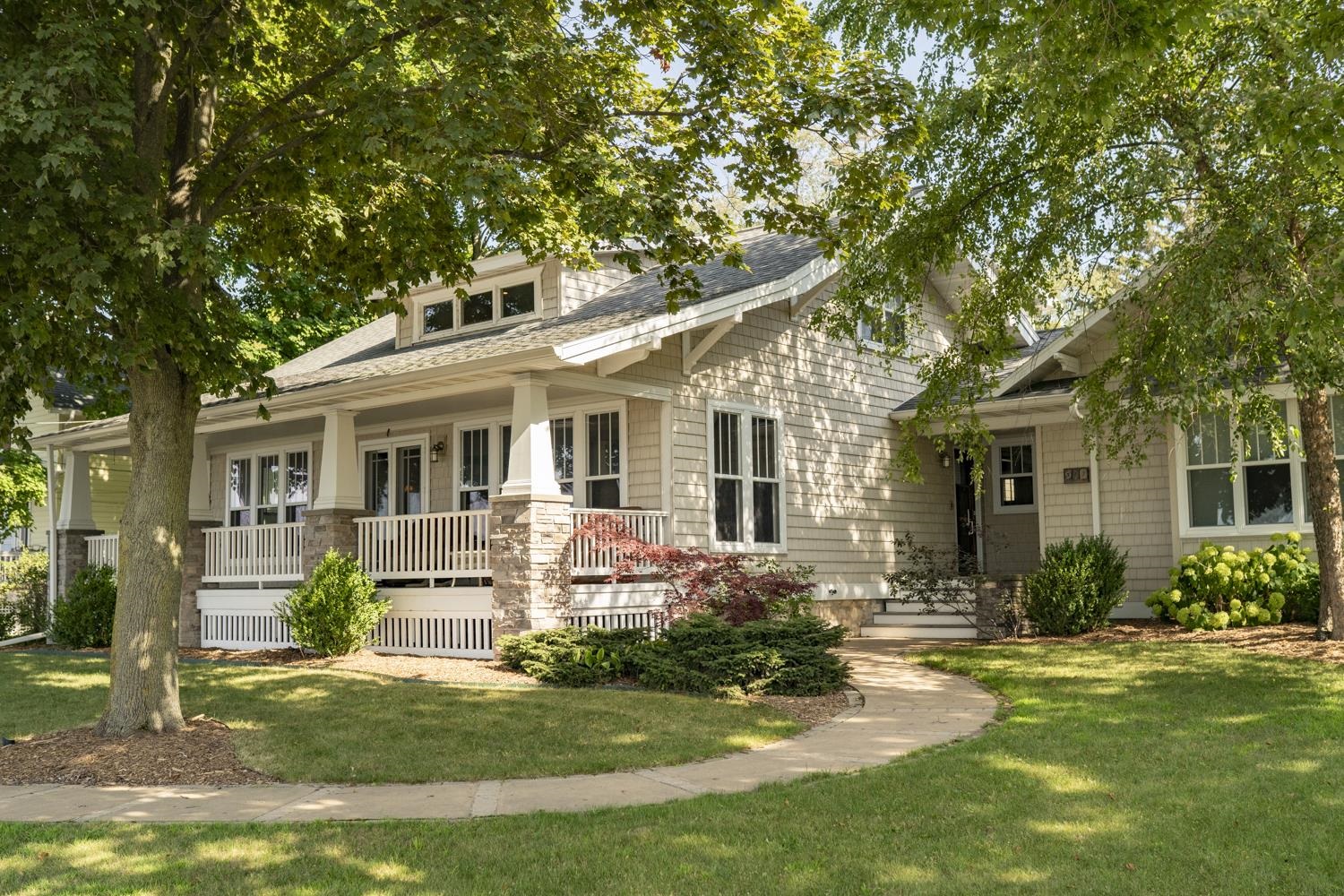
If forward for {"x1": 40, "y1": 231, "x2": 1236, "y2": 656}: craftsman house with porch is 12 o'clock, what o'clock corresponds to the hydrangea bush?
The hydrangea bush is roughly at 8 o'clock from the craftsman house with porch.

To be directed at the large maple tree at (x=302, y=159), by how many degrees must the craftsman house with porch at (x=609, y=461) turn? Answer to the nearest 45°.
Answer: approximately 45° to its left

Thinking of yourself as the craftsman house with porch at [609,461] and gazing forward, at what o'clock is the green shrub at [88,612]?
The green shrub is roughly at 2 o'clock from the craftsman house with porch.

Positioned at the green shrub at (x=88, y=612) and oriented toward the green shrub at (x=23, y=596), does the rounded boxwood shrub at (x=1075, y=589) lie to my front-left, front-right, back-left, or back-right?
back-right

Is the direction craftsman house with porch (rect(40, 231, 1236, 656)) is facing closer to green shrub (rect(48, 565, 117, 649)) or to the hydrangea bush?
the green shrub

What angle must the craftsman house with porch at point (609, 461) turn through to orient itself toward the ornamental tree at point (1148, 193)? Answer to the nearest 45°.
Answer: approximately 90° to its left

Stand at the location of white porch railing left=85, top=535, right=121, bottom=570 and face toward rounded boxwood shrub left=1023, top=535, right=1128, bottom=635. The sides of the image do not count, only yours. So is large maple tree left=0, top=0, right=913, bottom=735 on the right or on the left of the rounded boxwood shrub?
right

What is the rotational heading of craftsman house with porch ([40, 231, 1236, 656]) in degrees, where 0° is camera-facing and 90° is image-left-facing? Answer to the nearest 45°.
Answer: approximately 45°

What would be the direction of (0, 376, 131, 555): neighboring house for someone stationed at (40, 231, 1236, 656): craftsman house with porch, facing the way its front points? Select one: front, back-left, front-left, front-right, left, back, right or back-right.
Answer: right

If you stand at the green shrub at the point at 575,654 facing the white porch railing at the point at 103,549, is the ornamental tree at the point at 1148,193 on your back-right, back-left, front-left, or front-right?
back-right
